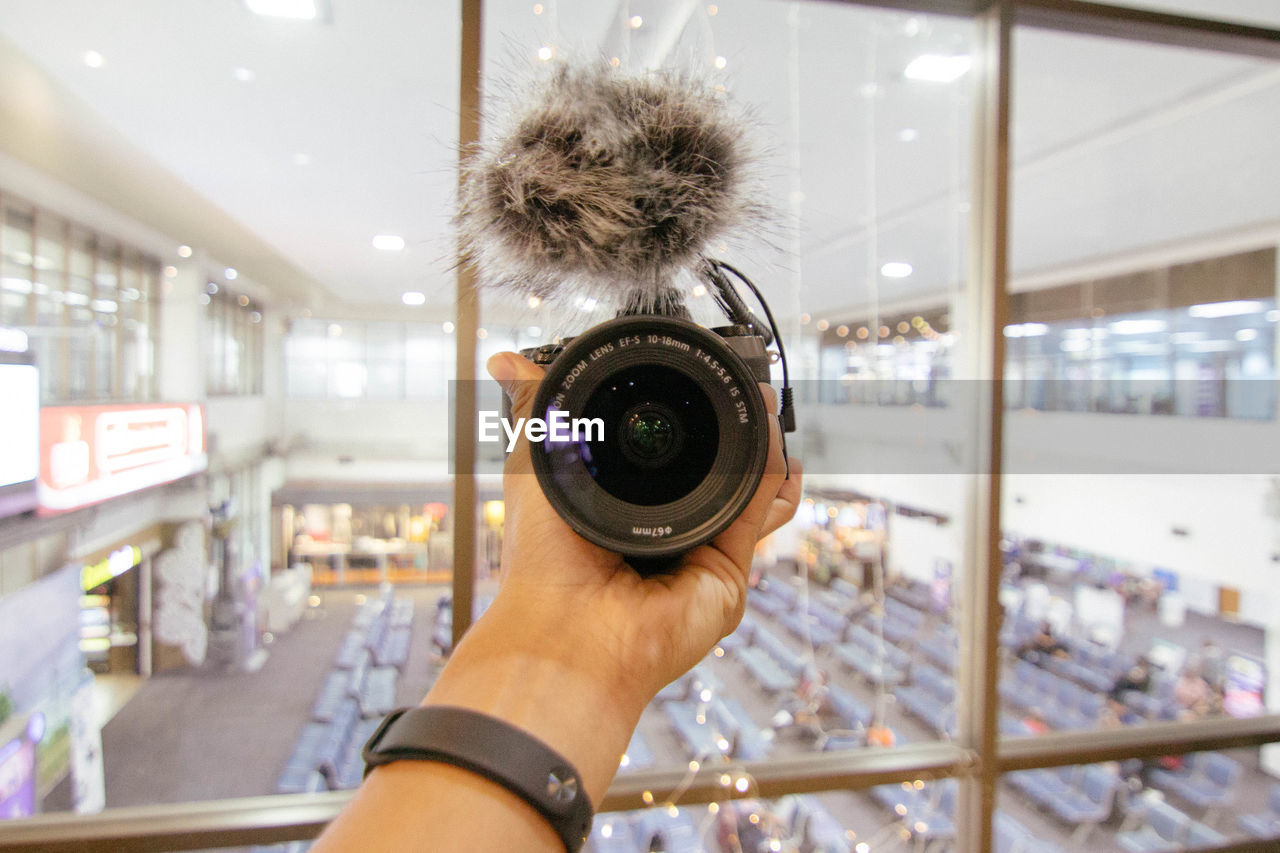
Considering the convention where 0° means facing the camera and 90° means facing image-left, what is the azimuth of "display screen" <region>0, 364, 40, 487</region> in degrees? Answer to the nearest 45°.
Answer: approximately 315°

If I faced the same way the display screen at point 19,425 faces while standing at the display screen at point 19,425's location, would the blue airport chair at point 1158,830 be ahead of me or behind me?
ahead

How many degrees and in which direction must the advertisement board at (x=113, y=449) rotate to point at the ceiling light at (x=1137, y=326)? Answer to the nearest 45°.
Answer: approximately 45° to its left

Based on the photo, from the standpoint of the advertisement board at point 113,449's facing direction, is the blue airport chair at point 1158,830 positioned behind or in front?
in front

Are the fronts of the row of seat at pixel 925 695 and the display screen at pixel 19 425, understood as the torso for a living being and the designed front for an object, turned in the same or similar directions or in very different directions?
very different directions

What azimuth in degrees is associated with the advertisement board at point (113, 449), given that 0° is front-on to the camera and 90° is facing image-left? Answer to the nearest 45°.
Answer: approximately 315°
